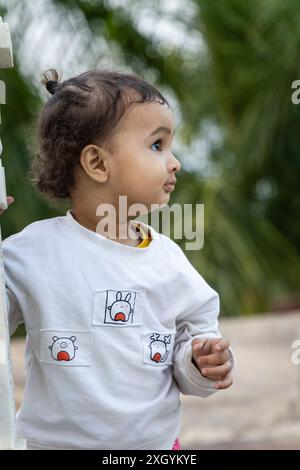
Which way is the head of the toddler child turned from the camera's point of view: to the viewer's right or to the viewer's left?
to the viewer's right
